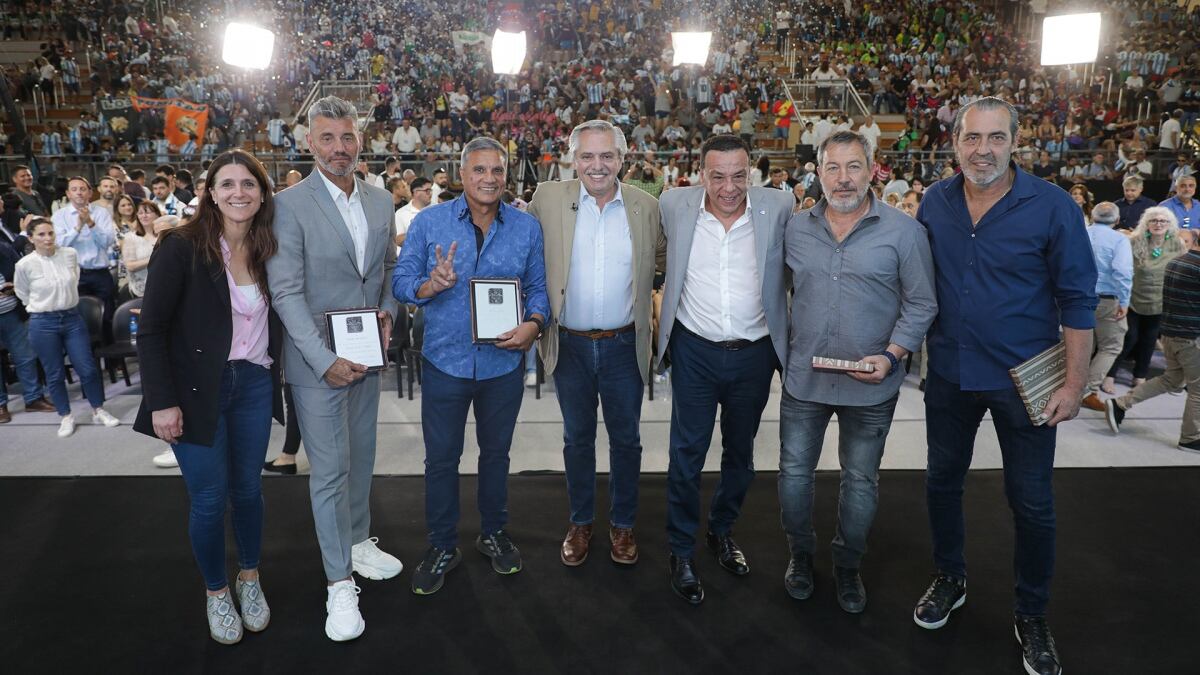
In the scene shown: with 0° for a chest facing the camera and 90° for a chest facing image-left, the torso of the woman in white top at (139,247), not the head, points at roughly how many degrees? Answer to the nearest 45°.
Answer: approximately 315°

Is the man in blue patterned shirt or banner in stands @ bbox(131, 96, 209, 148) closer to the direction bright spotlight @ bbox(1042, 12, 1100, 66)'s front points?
the man in blue patterned shirt

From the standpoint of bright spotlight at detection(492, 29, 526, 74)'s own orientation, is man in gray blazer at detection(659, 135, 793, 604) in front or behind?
in front

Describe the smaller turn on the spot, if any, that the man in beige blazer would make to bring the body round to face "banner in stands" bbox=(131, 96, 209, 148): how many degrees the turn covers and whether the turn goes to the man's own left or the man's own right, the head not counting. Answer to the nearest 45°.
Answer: approximately 135° to the man's own right

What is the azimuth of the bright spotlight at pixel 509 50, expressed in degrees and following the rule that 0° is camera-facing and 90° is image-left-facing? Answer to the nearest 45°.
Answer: approximately 0°

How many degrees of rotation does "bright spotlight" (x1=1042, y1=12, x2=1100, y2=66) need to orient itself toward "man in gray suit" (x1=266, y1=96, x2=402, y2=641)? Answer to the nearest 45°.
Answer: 0° — it already faces them

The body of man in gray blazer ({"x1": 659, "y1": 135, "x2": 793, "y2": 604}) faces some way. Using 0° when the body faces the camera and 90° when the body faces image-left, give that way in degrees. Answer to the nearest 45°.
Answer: approximately 0°

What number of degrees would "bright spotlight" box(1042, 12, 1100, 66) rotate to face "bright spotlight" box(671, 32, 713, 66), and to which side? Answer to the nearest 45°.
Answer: approximately 90° to its right
